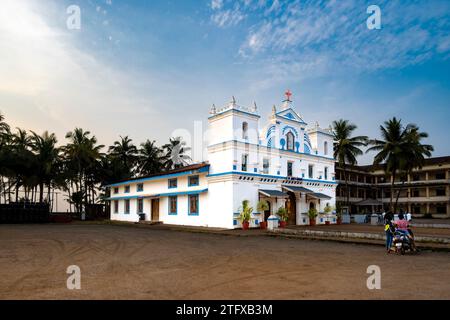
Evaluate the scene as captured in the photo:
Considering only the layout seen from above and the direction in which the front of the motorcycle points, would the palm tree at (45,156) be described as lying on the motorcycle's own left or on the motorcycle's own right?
on the motorcycle's own right

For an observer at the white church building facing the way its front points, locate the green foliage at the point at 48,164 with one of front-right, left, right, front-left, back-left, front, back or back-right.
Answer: back

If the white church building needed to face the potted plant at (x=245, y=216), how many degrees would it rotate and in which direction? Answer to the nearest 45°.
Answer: approximately 45° to its right

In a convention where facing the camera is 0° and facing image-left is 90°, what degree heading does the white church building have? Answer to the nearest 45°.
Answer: approximately 315°

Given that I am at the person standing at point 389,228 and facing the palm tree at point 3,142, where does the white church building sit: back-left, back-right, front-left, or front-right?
front-right

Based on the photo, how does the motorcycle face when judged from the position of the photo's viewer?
facing the viewer and to the left of the viewer
